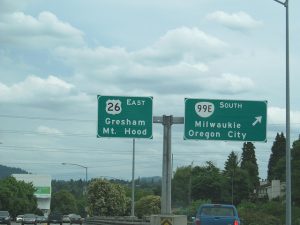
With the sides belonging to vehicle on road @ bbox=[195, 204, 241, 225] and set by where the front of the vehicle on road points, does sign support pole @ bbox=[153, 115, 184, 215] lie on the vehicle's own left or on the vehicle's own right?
on the vehicle's own left

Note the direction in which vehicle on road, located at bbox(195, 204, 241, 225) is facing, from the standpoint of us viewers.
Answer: facing away from the viewer

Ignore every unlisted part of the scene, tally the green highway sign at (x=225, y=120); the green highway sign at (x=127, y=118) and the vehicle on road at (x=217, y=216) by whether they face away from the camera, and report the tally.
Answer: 1

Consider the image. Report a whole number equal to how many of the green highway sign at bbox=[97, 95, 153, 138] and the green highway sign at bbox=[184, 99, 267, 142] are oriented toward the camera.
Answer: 2

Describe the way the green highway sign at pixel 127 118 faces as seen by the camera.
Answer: facing the viewer

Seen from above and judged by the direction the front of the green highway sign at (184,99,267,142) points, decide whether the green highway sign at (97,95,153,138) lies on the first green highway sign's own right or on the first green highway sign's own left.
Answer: on the first green highway sign's own right

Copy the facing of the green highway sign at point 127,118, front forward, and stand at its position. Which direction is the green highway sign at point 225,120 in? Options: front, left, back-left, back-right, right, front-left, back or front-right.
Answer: left
